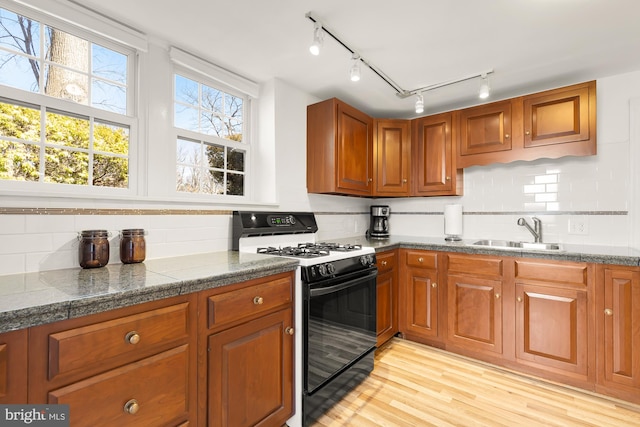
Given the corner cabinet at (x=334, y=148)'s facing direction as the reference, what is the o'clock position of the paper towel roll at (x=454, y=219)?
The paper towel roll is roughly at 10 o'clock from the corner cabinet.

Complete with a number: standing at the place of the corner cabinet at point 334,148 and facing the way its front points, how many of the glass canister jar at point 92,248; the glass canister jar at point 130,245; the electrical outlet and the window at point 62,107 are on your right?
3

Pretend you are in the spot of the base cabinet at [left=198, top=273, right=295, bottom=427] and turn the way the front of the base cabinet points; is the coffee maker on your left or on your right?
on your left

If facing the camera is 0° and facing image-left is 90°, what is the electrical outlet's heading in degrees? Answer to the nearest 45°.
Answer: approximately 0°

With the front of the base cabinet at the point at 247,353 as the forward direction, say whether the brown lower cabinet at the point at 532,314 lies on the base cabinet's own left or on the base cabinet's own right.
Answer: on the base cabinet's own left

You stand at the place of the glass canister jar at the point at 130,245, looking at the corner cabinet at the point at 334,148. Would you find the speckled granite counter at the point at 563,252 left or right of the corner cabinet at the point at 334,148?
right

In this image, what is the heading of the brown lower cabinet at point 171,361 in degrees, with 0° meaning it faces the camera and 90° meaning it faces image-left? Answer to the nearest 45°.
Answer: approximately 315°

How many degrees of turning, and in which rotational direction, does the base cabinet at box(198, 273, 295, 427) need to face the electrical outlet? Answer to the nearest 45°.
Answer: approximately 45° to its left

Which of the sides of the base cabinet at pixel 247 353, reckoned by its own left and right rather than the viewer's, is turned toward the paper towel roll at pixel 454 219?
left
